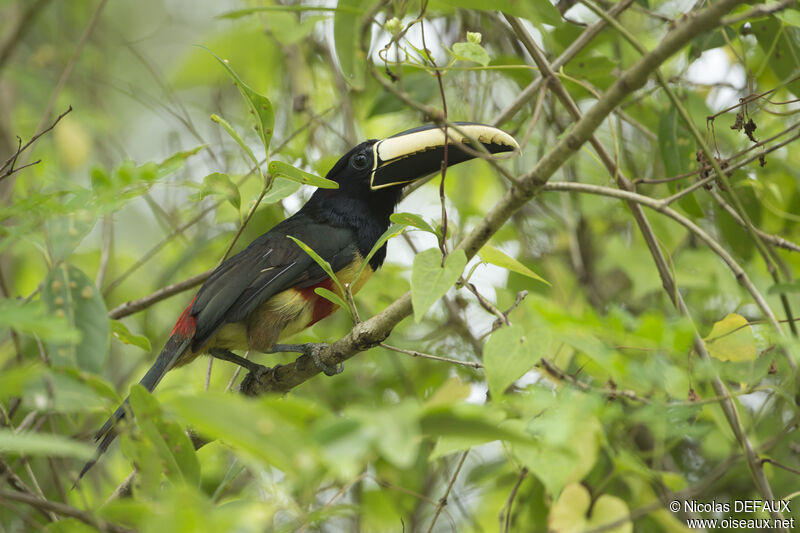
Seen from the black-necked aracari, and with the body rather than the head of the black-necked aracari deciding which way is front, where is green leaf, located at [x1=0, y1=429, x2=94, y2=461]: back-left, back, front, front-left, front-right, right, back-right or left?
right

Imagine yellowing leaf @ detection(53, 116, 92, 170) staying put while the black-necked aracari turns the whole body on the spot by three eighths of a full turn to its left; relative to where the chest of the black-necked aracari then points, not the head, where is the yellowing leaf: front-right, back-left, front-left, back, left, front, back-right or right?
front

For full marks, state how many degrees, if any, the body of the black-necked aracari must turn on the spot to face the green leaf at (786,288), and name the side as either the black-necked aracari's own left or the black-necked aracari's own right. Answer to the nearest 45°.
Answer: approximately 45° to the black-necked aracari's own right

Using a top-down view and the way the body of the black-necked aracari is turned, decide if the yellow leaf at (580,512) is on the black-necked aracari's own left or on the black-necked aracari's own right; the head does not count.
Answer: on the black-necked aracari's own right

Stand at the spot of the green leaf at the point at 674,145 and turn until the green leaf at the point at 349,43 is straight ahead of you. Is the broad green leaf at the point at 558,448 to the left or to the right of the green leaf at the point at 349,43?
left

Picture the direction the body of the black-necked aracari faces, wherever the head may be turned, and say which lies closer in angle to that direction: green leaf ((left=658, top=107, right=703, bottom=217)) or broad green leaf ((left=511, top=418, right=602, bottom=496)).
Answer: the green leaf

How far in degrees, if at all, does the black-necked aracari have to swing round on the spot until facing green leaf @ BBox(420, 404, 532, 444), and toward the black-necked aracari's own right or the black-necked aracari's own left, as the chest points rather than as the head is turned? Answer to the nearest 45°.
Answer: approximately 90° to the black-necked aracari's own right

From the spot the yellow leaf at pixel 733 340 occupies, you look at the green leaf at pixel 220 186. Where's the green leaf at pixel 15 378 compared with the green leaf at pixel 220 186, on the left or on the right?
left

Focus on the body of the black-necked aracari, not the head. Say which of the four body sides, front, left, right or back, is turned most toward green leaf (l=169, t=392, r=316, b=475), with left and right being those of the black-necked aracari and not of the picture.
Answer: right

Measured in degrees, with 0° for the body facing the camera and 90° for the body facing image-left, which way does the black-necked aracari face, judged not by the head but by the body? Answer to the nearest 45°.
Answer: approximately 270°

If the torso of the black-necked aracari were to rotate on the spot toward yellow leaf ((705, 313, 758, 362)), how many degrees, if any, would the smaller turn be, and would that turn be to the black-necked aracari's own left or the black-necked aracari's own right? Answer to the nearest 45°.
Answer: approximately 45° to the black-necked aracari's own right
